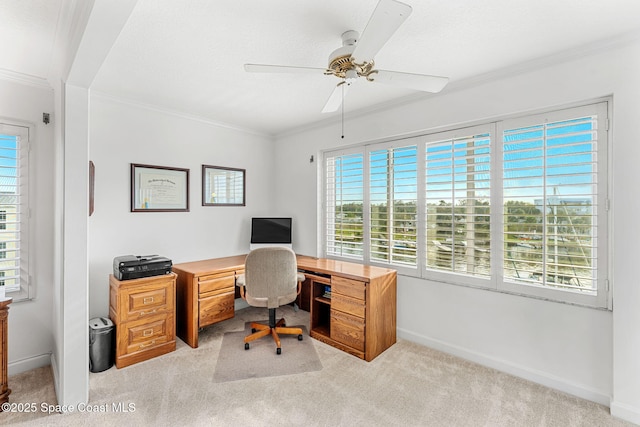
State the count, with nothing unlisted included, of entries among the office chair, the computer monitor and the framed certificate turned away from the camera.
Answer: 1

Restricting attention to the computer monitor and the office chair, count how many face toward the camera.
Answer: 1

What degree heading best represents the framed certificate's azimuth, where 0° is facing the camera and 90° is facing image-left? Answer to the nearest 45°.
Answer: approximately 315°

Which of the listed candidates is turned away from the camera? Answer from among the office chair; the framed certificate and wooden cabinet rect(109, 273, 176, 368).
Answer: the office chair

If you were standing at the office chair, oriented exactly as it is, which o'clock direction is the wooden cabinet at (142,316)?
The wooden cabinet is roughly at 9 o'clock from the office chair.

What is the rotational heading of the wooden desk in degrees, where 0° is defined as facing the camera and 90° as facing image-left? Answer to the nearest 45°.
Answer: approximately 0°

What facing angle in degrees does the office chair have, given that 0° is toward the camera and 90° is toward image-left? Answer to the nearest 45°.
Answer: approximately 180°
